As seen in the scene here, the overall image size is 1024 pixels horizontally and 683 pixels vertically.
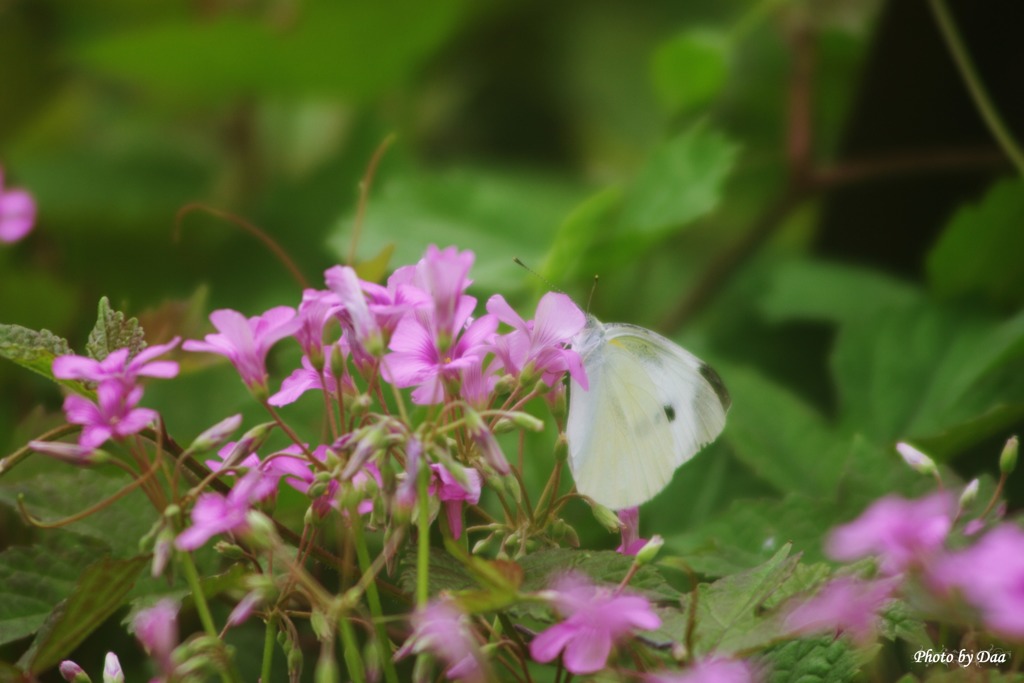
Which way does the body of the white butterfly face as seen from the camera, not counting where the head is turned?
to the viewer's left
